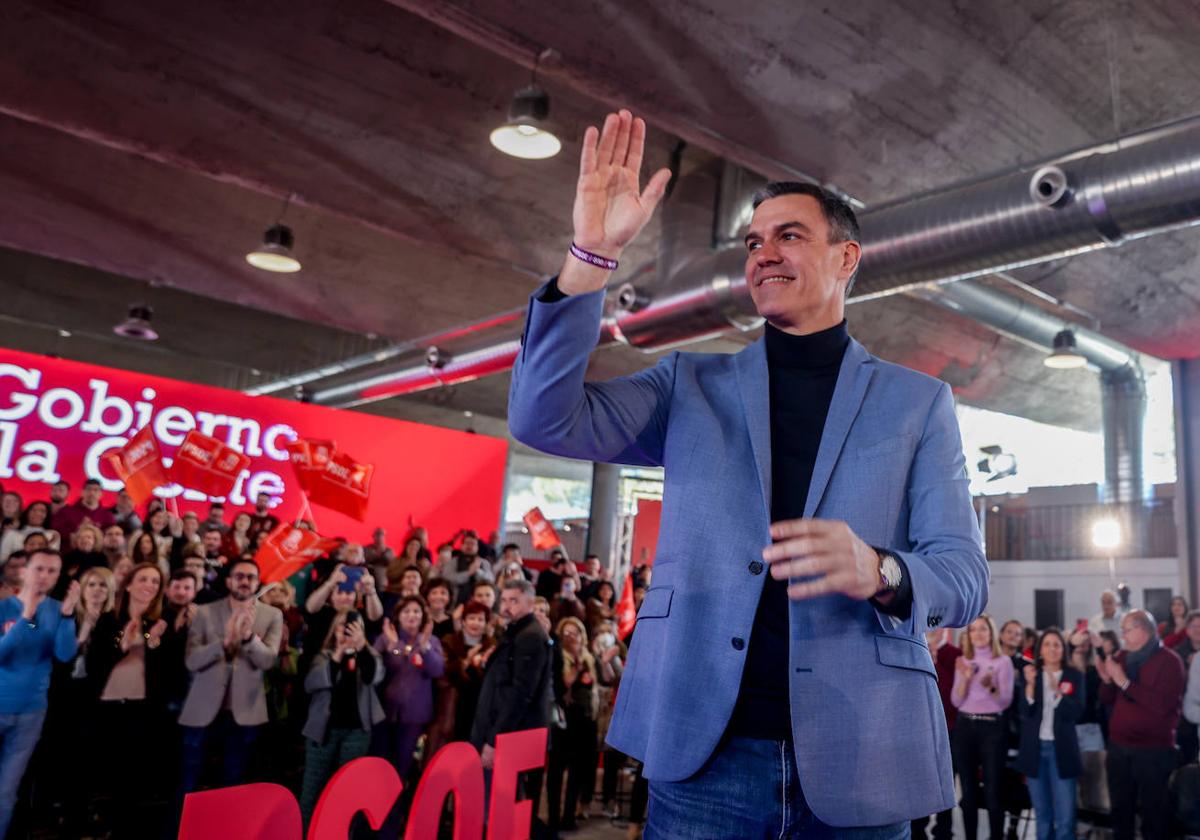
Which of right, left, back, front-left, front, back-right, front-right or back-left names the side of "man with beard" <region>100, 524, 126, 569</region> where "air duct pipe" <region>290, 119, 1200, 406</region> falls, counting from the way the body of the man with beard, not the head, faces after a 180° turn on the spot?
back

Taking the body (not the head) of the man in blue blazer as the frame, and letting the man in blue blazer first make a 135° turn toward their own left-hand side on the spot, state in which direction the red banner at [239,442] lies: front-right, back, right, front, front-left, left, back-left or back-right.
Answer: left

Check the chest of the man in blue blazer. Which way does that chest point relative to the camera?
toward the camera

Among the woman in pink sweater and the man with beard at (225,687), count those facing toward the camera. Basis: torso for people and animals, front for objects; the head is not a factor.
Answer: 2

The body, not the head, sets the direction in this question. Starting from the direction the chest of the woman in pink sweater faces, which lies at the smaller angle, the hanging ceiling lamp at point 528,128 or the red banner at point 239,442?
the hanging ceiling lamp

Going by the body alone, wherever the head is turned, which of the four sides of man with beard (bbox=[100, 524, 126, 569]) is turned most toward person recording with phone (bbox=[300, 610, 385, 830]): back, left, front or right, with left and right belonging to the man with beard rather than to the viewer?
front

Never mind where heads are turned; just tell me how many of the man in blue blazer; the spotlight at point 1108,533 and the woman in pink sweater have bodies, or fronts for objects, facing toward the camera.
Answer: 3

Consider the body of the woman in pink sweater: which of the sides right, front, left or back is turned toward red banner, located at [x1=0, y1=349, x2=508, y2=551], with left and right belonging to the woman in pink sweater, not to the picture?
right

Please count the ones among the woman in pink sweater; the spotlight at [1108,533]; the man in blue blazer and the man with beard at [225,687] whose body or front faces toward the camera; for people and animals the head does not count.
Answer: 4

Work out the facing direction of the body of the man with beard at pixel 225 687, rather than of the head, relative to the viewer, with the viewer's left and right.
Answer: facing the viewer

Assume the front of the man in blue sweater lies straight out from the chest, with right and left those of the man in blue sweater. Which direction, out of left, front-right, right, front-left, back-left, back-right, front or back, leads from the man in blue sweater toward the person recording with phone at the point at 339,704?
front-left

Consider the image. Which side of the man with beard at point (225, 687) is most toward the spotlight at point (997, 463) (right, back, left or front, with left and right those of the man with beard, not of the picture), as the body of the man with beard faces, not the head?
left

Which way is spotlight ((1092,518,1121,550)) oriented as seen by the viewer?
toward the camera
